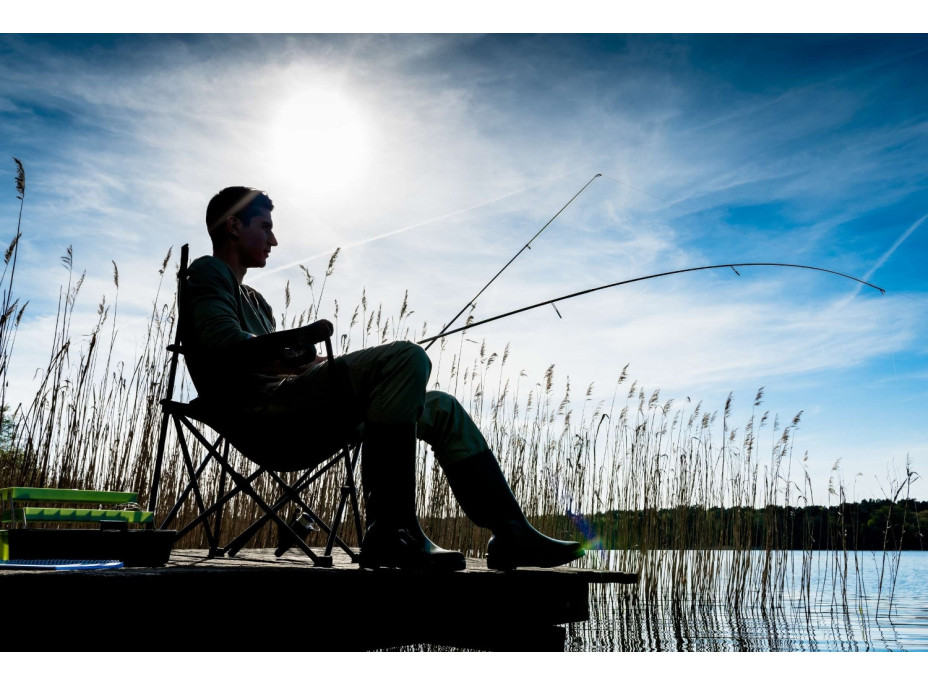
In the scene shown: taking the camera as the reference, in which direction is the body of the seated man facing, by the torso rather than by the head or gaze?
to the viewer's right

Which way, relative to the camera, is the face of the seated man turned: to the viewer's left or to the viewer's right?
to the viewer's right
